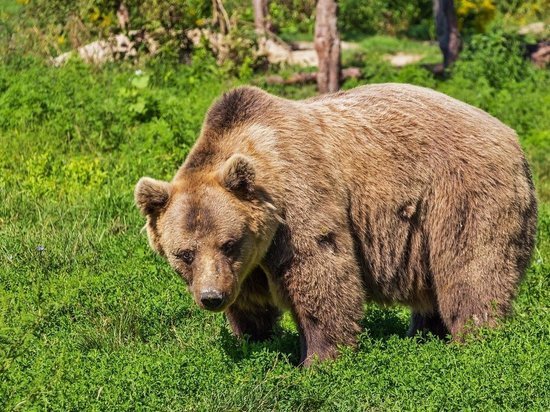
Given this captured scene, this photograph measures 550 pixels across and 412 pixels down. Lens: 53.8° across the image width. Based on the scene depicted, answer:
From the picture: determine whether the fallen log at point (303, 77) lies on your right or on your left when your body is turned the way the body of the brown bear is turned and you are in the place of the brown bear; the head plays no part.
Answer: on your right

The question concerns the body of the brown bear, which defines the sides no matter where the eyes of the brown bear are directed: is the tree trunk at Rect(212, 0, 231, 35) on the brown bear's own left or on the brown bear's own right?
on the brown bear's own right

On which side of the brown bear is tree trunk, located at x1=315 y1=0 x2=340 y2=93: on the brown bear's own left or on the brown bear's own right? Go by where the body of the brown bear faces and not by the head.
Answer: on the brown bear's own right

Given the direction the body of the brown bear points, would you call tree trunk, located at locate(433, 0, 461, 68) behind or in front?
behind

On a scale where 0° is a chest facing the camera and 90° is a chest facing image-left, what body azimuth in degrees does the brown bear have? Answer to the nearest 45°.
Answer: approximately 45°
